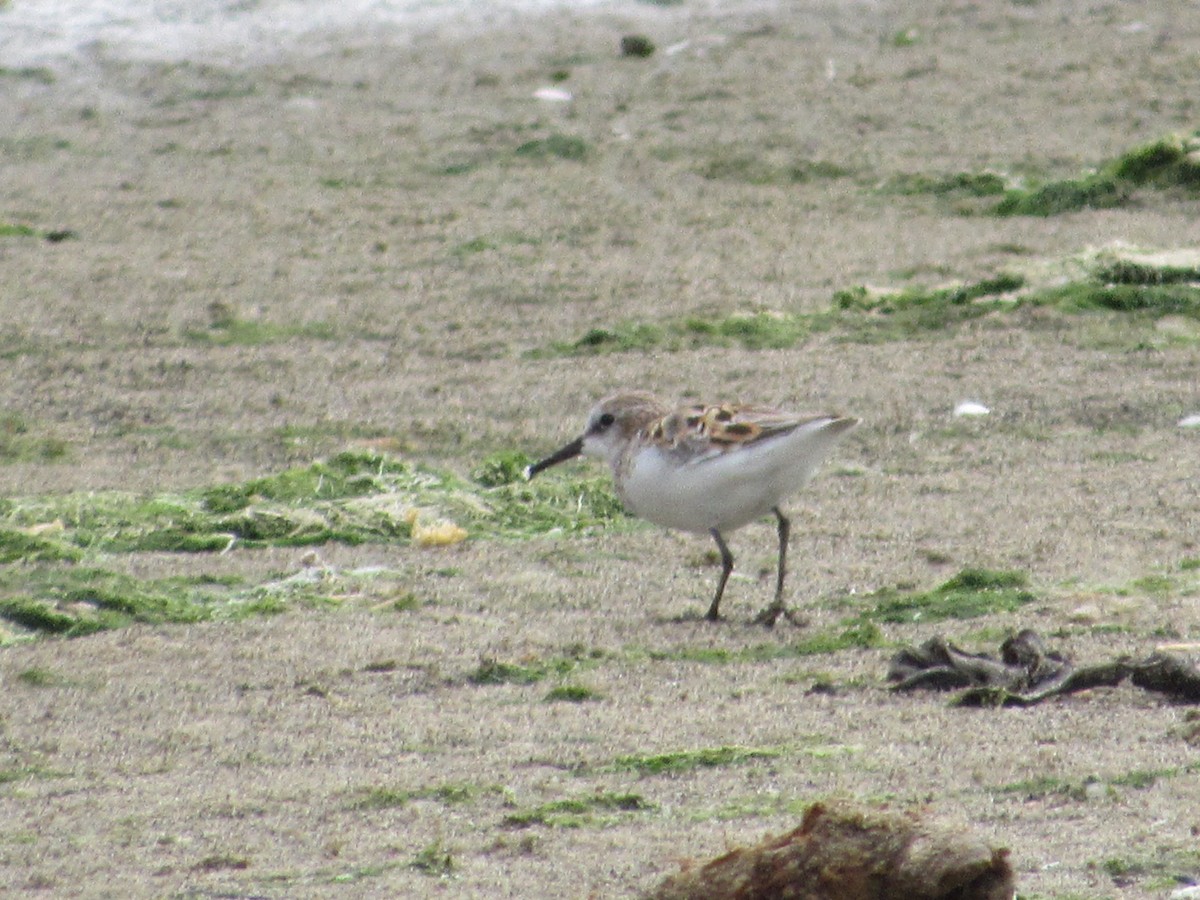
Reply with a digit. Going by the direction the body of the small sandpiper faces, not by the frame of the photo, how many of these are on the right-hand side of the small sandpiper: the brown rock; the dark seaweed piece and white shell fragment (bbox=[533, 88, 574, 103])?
1

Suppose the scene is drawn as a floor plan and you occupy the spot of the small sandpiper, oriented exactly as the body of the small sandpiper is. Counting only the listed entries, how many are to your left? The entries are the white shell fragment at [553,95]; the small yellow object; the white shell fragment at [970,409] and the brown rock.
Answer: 1

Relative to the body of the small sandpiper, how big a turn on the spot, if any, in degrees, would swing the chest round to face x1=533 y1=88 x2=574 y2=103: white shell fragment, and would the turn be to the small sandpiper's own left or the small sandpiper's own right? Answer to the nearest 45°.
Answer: approximately 90° to the small sandpiper's own right

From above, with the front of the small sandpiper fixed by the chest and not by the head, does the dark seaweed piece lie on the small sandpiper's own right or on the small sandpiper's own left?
on the small sandpiper's own left

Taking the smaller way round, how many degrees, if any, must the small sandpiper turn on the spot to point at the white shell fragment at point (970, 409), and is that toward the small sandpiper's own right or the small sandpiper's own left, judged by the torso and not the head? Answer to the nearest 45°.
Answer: approximately 135° to the small sandpiper's own right

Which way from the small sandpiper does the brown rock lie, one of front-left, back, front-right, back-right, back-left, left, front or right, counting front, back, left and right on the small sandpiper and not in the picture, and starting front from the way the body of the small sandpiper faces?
left

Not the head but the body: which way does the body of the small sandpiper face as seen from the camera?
to the viewer's left

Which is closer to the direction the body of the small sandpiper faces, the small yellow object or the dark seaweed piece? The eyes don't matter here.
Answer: the small yellow object

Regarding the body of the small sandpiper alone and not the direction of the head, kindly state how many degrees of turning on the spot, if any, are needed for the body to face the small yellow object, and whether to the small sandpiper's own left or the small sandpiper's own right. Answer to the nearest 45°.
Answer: approximately 45° to the small sandpiper's own right

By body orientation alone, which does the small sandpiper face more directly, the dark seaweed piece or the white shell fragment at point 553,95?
the white shell fragment
